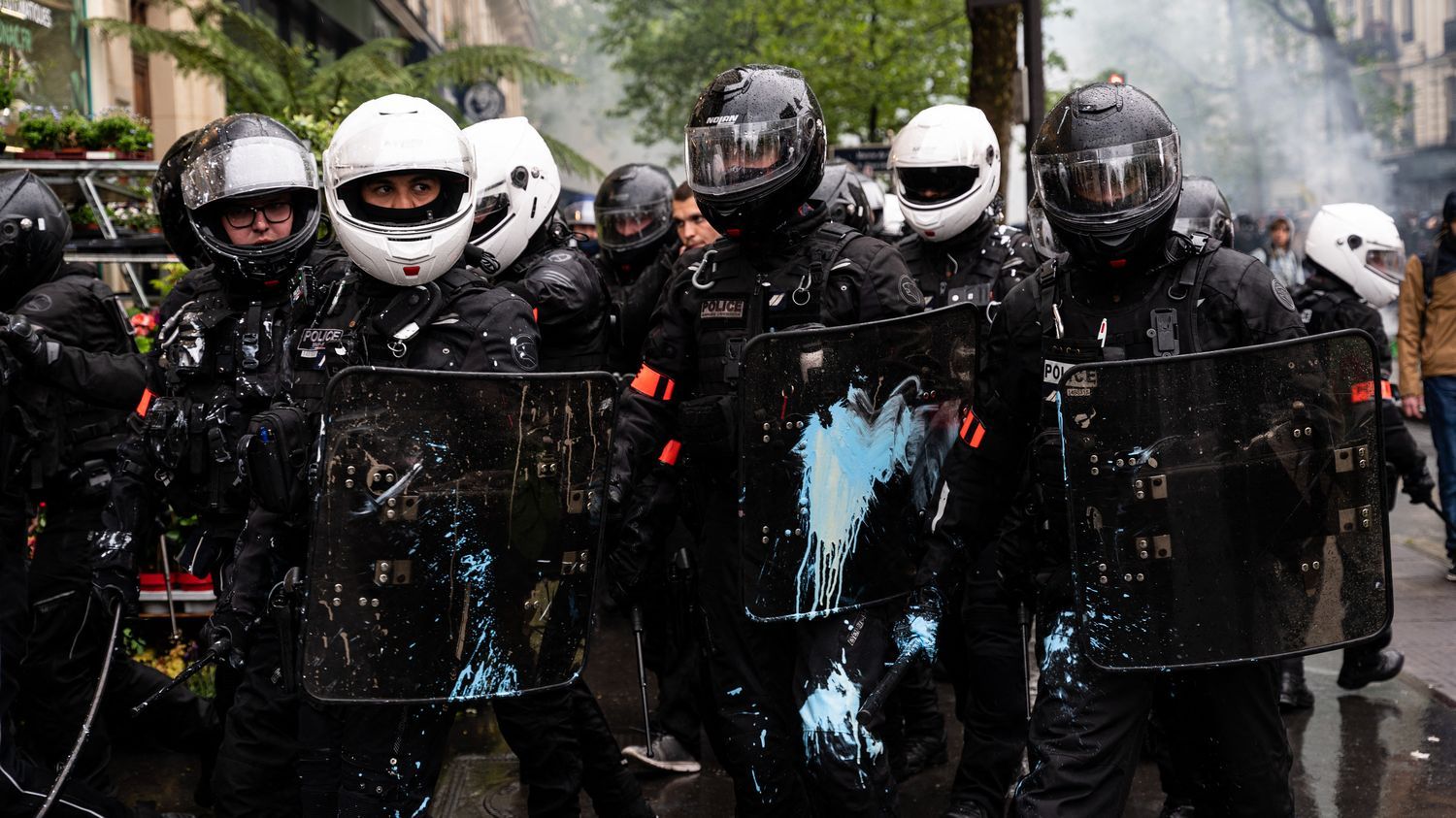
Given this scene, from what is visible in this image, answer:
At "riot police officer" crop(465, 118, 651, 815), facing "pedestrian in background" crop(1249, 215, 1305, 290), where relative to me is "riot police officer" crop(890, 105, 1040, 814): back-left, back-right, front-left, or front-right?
front-right

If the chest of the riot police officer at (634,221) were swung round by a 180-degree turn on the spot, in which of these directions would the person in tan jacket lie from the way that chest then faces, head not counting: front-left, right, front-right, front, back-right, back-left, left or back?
front-right

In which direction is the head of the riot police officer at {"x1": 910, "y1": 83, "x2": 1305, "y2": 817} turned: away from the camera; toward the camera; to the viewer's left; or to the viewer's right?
toward the camera

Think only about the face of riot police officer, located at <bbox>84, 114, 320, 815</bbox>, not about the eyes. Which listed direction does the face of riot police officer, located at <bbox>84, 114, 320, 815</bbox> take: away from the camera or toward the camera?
toward the camera

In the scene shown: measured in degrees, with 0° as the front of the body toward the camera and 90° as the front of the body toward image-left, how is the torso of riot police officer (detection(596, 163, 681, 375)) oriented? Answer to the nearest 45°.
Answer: approximately 45°

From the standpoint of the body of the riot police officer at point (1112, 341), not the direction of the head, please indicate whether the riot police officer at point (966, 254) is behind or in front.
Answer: behind

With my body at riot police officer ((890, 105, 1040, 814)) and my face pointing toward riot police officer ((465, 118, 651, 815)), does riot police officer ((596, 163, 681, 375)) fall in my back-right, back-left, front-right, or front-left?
front-right

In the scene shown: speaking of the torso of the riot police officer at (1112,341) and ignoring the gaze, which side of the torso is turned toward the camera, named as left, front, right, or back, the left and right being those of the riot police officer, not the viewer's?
front

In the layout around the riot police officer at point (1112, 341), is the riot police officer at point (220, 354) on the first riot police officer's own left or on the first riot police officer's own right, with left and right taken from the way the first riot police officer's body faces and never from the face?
on the first riot police officer's own right

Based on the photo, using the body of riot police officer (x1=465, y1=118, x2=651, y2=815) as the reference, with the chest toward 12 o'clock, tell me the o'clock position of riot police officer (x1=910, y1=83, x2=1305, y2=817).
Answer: riot police officer (x1=910, y1=83, x2=1305, y2=817) is roughly at 8 o'clock from riot police officer (x1=465, y1=118, x2=651, y2=815).

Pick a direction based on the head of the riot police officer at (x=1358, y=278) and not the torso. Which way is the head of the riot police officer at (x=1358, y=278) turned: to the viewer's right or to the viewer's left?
to the viewer's right
